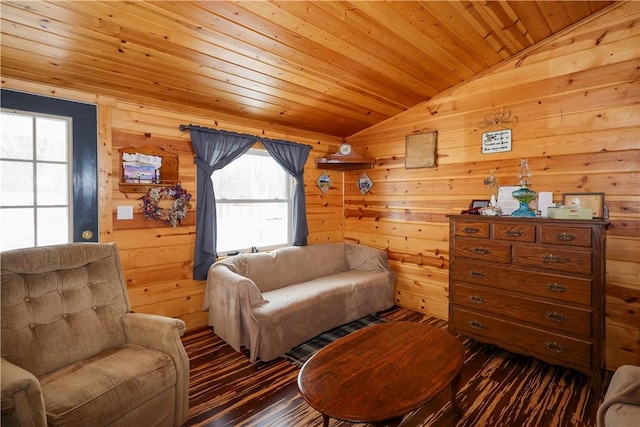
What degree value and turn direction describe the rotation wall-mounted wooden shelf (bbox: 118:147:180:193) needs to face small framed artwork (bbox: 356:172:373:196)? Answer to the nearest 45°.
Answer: approximately 45° to its left

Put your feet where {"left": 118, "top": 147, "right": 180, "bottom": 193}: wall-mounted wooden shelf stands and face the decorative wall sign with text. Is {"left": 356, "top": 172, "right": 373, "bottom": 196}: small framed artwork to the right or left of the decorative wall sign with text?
left

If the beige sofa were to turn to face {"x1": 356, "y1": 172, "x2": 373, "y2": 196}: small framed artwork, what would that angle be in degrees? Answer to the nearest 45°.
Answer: approximately 90° to its left

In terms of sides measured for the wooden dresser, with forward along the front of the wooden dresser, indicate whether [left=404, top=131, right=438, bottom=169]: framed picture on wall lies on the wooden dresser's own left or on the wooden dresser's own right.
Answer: on the wooden dresser's own right
